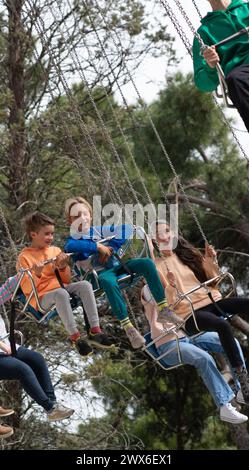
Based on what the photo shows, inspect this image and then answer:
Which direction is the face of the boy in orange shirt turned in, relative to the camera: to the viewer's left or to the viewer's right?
to the viewer's right

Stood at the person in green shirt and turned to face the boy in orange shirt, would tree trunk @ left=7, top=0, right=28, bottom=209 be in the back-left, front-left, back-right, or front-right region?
front-right

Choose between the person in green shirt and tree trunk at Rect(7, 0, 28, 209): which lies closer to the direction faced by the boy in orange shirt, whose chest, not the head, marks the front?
the person in green shirt

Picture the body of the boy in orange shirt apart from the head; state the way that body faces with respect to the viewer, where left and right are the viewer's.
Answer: facing the viewer and to the right of the viewer

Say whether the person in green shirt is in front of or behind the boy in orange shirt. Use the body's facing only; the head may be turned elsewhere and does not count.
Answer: in front
